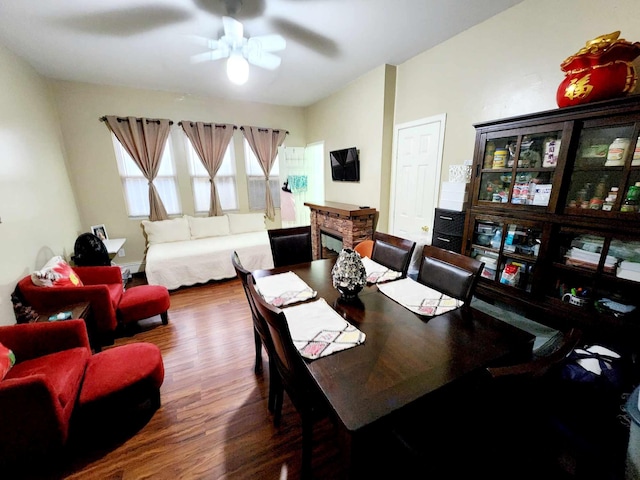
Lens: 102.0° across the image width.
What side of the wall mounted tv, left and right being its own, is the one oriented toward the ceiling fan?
front

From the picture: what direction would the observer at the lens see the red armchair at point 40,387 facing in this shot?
facing to the right of the viewer

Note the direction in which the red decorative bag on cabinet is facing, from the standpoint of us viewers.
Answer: facing the viewer and to the left of the viewer

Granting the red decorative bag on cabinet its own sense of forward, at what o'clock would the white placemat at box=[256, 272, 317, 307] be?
The white placemat is roughly at 12 o'clock from the red decorative bag on cabinet.

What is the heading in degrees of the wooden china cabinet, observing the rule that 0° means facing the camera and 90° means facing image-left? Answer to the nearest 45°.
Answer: approximately 45°

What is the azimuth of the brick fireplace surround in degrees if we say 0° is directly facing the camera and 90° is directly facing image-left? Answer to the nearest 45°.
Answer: approximately 45°

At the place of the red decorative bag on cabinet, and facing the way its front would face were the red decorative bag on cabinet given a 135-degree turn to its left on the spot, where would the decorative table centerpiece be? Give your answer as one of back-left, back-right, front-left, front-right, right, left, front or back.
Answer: back-right

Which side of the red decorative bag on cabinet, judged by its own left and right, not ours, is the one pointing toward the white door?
right

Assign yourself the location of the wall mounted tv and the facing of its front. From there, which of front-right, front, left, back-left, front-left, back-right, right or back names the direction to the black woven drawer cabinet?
left

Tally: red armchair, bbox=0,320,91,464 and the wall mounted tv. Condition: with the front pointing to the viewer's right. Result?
1

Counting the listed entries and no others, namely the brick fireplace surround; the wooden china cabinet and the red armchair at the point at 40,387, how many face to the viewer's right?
1

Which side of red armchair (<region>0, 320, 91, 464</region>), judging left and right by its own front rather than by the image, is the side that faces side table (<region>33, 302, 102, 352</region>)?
left

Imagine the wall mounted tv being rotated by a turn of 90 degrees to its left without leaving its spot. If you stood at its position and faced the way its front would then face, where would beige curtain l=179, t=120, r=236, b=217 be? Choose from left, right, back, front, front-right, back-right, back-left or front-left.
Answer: back-right
